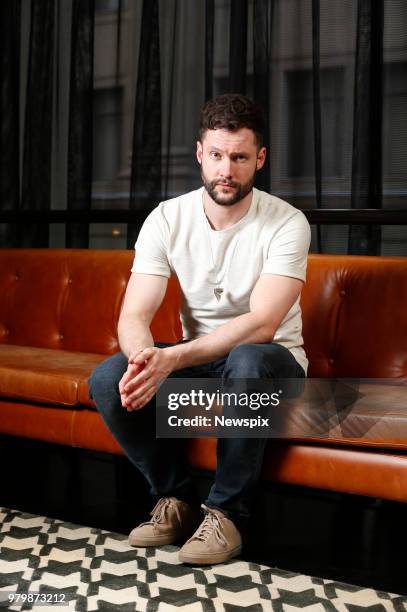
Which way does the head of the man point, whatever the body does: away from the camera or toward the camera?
toward the camera

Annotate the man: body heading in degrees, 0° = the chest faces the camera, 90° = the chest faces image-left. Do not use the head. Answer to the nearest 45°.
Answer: approximately 45°
